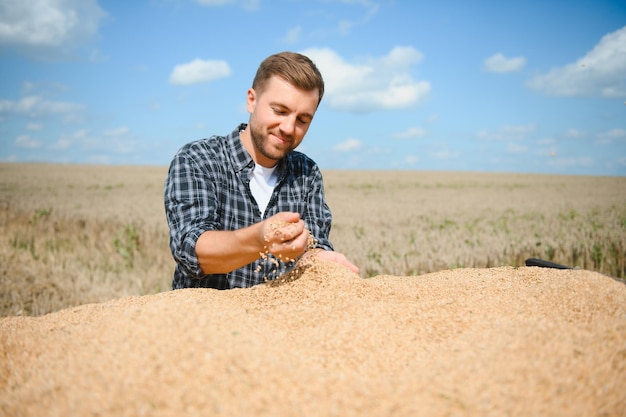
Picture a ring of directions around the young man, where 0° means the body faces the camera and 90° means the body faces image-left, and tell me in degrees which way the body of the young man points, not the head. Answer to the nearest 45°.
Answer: approximately 315°
